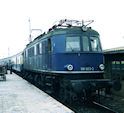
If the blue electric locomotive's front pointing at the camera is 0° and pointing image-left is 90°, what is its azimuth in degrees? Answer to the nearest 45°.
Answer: approximately 315°

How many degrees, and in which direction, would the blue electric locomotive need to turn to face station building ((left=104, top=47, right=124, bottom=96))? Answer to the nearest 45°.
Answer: approximately 90° to its left
